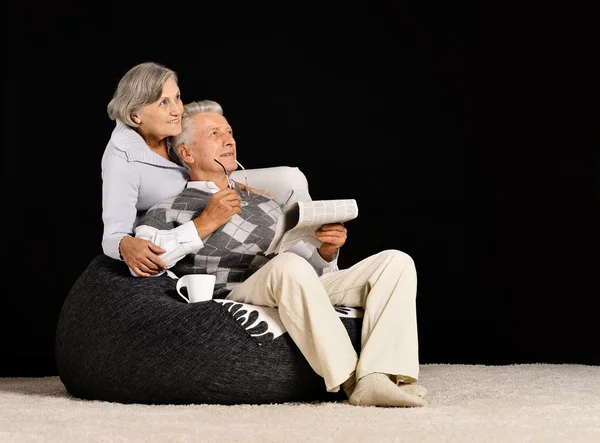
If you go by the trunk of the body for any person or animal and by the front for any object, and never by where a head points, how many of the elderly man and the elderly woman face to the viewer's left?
0

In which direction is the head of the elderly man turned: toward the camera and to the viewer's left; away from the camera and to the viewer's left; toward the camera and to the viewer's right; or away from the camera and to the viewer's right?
toward the camera and to the viewer's right

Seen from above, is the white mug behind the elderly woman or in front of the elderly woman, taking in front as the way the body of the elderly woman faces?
in front

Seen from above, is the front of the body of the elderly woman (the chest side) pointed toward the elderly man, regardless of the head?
yes

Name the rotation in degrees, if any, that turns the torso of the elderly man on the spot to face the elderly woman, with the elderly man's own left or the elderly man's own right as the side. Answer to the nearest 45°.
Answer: approximately 180°

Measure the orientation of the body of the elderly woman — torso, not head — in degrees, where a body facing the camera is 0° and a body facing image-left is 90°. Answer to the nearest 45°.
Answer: approximately 315°

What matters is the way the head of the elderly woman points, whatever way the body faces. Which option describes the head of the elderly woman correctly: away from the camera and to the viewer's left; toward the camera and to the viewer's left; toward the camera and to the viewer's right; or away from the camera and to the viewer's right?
toward the camera and to the viewer's right
